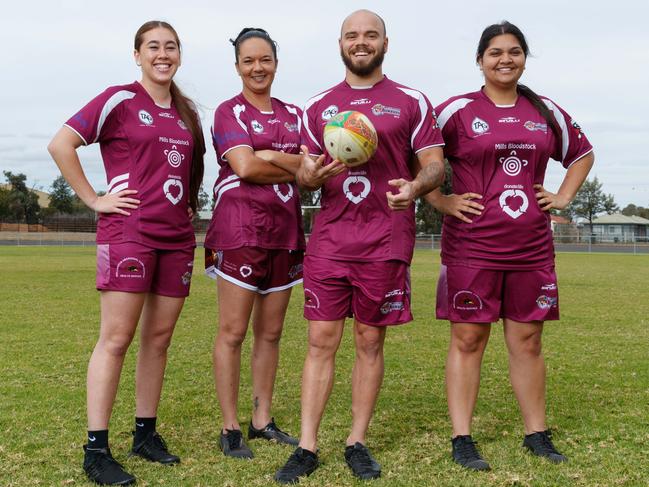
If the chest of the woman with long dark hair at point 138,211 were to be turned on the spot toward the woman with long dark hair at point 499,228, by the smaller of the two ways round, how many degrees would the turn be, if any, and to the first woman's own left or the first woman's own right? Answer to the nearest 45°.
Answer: approximately 45° to the first woman's own left

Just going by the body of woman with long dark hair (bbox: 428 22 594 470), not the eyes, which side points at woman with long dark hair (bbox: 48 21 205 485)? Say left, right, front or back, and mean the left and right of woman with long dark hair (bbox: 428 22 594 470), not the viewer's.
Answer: right

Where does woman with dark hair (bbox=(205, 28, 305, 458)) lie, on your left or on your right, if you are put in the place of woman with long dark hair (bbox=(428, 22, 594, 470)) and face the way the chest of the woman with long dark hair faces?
on your right

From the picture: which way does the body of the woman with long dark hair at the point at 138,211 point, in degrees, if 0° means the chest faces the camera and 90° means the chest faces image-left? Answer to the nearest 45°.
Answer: approximately 315°

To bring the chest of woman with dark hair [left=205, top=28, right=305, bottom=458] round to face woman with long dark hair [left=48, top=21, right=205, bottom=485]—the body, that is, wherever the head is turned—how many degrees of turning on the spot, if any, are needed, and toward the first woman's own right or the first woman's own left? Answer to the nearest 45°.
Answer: approximately 90° to the first woman's own right

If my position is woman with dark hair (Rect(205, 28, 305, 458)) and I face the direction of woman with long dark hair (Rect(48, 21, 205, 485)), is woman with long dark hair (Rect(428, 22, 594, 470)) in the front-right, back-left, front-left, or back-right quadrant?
back-left

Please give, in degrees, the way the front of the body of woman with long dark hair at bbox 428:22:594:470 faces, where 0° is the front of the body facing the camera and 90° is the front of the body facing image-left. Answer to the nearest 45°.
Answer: approximately 0°
